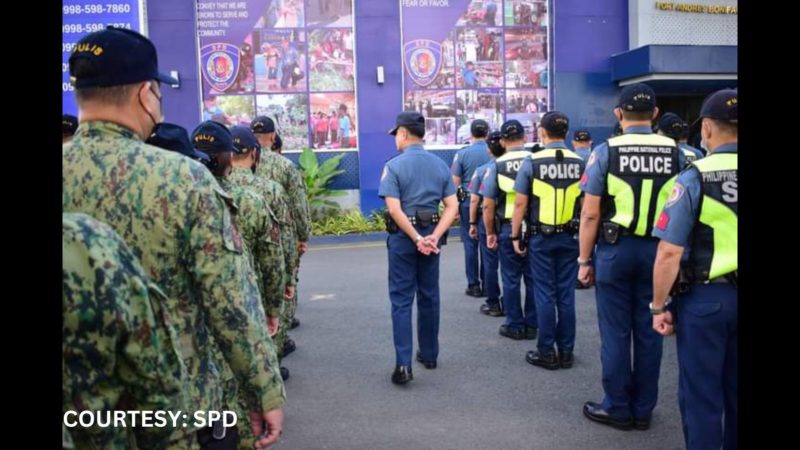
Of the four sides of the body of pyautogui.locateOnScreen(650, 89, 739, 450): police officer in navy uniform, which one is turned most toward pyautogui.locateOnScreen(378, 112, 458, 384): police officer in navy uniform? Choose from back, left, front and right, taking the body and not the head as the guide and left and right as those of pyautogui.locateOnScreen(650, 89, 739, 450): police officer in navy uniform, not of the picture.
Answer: front

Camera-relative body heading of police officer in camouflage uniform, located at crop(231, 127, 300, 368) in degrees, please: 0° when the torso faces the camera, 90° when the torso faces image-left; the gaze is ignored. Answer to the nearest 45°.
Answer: approximately 225°

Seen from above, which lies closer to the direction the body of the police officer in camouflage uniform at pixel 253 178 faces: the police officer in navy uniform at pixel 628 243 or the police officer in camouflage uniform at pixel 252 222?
the police officer in navy uniform

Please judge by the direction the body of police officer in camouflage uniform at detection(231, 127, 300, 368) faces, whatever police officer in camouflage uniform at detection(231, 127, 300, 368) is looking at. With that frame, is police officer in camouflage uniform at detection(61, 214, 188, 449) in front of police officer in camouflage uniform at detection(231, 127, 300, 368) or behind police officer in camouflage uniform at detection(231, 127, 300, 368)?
behind

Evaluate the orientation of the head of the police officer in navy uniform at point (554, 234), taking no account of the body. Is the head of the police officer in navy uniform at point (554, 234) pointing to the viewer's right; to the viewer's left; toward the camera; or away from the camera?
away from the camera

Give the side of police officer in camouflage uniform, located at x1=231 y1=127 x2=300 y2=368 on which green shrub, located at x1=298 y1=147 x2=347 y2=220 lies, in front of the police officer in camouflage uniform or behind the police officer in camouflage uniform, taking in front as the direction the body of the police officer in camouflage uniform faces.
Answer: in front

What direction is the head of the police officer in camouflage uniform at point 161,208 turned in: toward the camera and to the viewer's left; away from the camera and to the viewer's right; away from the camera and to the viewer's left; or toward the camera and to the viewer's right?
away from the camera and to the viewer's right

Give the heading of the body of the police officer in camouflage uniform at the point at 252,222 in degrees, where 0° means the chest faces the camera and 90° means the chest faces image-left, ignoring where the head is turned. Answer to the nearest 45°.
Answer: approximately 225°

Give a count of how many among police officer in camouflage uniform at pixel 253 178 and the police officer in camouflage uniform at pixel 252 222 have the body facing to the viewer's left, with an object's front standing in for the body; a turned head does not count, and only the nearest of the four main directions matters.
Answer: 0

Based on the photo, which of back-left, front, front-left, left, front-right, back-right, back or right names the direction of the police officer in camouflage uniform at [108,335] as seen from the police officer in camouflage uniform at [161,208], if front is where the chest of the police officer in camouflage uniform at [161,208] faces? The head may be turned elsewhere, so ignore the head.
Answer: back-right

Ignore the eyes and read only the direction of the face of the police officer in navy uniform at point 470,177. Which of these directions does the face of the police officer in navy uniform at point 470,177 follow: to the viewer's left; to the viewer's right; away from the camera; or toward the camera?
away from the camera

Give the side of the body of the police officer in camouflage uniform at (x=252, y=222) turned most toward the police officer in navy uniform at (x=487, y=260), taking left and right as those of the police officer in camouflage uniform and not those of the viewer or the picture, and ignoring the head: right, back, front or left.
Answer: front

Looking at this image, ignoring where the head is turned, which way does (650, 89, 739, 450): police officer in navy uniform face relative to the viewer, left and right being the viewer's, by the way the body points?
facing away from the viewer and to the left of the viewer

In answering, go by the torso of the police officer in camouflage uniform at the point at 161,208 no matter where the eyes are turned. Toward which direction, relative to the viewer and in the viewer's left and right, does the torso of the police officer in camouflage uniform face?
facing away from the viewer and to the right of the viewer
